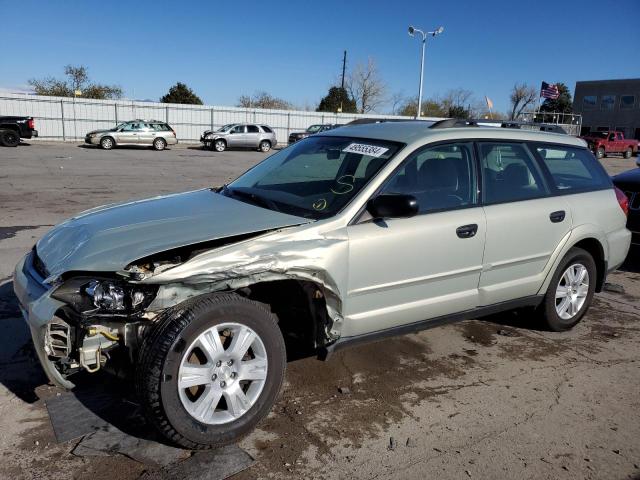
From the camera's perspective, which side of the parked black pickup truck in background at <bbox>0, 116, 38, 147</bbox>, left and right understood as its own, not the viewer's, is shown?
left

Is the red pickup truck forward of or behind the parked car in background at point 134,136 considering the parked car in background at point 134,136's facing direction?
behind

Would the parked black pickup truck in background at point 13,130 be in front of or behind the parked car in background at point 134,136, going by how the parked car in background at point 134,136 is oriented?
in front

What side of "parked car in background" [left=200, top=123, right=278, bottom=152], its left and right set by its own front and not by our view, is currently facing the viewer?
left

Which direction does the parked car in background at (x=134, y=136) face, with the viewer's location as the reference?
facing to the left of the viewer

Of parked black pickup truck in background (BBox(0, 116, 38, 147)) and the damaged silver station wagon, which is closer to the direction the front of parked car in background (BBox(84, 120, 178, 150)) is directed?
the parked black pickup truck in background

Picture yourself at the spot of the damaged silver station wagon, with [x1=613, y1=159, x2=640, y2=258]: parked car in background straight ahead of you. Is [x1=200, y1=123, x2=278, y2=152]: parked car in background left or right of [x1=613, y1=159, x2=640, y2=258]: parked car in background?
left

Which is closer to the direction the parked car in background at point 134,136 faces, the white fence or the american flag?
the white fence

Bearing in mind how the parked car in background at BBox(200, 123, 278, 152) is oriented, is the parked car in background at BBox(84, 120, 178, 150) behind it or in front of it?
in front

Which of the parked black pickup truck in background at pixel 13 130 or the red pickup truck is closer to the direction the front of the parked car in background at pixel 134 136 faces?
the parked black pickup truck in background

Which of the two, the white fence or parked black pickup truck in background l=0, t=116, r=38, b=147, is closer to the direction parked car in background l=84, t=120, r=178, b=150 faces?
the parked black pickup truck in background
